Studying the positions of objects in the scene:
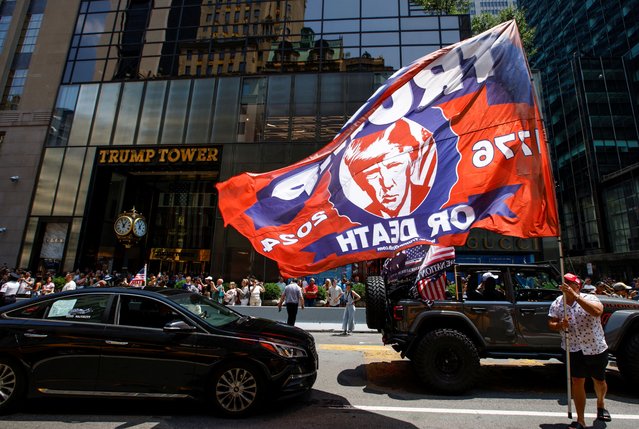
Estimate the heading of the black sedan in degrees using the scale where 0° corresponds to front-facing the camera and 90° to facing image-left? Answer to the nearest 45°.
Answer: approximately 270°

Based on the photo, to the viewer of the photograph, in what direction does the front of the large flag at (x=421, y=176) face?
facing away from the viewer

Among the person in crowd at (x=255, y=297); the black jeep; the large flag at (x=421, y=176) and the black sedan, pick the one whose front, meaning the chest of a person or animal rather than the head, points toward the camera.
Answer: the person in crowd

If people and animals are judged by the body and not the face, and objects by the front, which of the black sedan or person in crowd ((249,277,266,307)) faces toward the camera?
the person in crowd

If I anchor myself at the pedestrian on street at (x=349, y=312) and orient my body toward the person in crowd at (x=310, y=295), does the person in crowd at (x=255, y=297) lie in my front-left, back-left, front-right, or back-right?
front-left

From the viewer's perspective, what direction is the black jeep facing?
to the viewer's right

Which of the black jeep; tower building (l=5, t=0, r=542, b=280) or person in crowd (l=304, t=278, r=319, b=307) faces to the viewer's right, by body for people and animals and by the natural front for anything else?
the black jeep

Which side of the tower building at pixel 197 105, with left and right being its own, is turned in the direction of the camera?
front

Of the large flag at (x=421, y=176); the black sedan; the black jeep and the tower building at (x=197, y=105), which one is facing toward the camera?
the tower building

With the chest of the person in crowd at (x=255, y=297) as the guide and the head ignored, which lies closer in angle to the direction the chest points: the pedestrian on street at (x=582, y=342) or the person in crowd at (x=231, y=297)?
the pedestrian on street

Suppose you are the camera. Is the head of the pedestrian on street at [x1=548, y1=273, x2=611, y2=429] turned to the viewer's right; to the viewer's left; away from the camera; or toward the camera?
toward the camera

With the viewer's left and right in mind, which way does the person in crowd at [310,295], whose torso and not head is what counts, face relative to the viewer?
facing the viewer

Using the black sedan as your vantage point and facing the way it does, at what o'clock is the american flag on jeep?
The american flag on jeep is roughly at 12 o'clock from the black sedan.

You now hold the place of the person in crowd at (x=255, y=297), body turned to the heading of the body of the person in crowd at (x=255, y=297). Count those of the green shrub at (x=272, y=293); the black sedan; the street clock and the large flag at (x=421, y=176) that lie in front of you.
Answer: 2

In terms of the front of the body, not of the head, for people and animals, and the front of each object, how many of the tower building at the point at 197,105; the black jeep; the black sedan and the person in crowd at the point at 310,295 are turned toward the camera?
2

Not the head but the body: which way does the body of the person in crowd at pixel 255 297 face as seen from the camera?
toward the camera

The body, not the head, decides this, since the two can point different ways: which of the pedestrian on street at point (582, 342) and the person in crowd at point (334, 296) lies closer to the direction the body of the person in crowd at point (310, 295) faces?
the pedestrian on street
